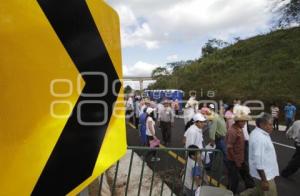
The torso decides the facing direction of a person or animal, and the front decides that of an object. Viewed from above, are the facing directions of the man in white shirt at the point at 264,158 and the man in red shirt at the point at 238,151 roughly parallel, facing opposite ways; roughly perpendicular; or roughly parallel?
roughly parallel
